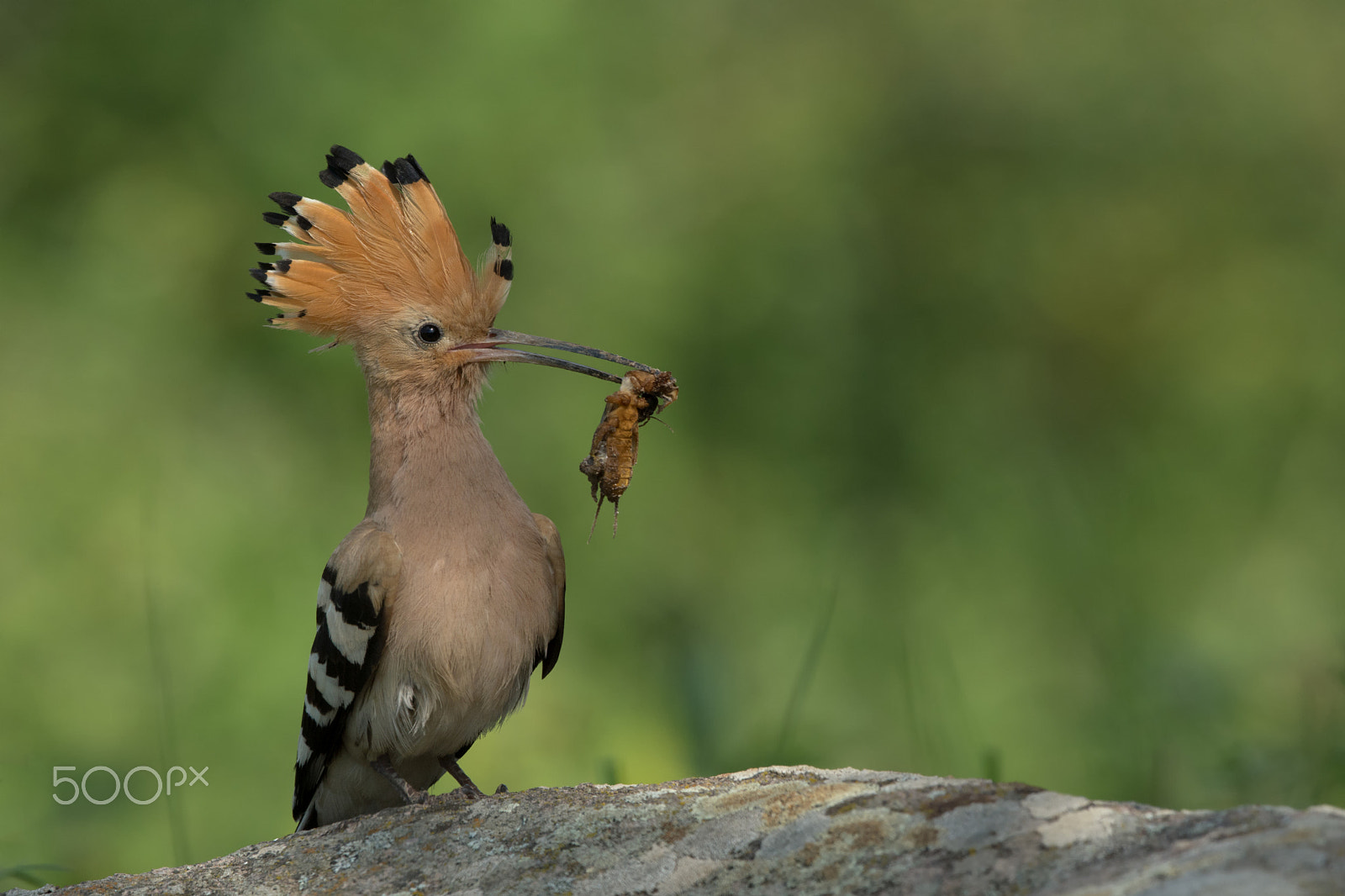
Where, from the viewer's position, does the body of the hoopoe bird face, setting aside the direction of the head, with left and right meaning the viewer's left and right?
facing the viewer and to the right of the viewer
